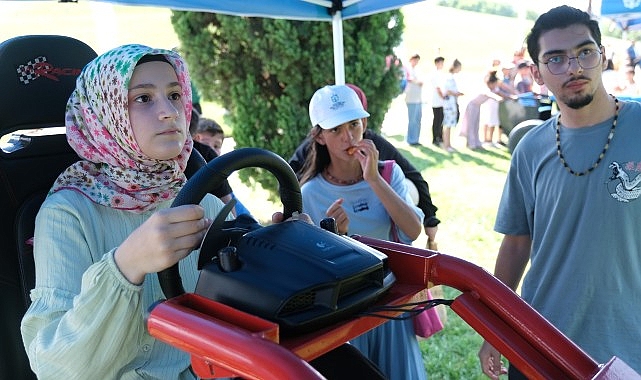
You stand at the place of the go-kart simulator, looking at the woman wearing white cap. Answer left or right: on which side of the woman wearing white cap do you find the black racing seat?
left

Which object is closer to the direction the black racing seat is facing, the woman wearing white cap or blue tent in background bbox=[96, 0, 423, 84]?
the woman wearing white cap

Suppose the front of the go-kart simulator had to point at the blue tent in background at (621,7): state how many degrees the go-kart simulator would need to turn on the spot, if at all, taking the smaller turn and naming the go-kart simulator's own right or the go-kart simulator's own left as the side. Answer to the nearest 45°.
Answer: approximately 90° to the go-kart simulator's own left

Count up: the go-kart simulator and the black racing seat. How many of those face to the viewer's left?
0

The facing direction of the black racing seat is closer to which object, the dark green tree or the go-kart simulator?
the go-kart simulator

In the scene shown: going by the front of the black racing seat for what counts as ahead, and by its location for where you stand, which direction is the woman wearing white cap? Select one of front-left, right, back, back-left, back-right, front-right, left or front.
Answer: front-left

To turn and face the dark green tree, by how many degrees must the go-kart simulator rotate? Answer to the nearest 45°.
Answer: approximately 135° to its left

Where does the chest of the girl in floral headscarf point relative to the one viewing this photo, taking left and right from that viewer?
facing the viewer and to the right of the viewer

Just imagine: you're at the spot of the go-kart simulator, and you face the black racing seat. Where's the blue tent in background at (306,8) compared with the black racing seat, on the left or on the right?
right

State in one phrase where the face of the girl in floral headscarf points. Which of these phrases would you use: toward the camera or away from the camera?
toward the camera

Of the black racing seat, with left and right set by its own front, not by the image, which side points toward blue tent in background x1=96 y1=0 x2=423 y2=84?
left

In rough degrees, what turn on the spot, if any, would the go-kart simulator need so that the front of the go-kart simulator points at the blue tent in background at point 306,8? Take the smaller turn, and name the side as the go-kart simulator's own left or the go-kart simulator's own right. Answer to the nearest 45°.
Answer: approximately 135° to the go-kart simulator's own left

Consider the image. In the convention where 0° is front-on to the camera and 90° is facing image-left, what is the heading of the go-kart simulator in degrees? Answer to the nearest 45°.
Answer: approximately 315°
